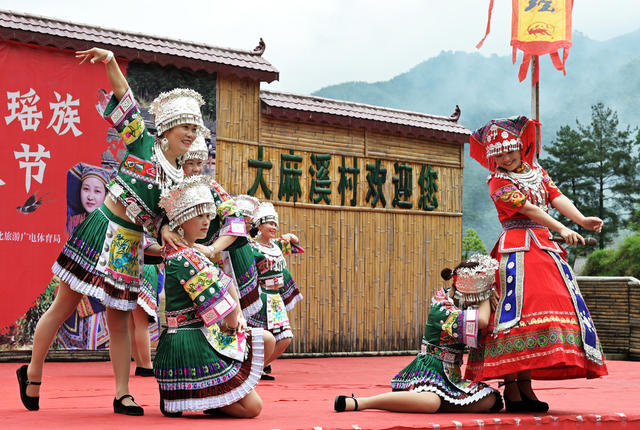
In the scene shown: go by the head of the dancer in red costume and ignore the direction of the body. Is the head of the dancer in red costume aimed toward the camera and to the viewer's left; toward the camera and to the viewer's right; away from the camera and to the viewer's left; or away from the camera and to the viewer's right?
toward the camera and to the viewer's left

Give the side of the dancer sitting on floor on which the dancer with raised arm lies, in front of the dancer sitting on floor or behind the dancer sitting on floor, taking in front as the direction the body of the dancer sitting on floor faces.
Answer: behind

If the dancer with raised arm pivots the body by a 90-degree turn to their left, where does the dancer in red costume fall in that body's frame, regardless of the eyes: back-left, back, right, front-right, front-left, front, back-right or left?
front-right

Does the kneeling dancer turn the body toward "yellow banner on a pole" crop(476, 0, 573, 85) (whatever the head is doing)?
no

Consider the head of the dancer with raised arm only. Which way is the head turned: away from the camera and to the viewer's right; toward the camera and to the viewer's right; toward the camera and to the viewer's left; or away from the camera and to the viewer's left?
toward the camera and to the viewer's right

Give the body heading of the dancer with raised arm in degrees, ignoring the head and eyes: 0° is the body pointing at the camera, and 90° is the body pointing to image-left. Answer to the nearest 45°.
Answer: approximately 315°

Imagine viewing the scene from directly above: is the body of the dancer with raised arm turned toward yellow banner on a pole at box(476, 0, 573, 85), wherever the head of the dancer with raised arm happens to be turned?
no

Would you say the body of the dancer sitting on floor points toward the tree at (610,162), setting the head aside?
no
